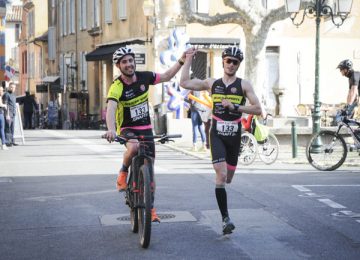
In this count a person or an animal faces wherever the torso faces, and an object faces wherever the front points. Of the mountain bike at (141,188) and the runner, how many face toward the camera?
2

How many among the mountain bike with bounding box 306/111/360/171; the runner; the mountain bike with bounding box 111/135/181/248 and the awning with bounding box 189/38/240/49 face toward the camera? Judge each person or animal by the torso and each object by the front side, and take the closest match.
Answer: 3

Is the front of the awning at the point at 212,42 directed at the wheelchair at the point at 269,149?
yes

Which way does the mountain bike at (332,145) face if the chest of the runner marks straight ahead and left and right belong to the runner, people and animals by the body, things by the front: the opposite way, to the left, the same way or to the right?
to the right

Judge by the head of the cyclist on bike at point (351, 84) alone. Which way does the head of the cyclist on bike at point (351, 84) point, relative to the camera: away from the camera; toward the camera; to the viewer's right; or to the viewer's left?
to the viewer's left

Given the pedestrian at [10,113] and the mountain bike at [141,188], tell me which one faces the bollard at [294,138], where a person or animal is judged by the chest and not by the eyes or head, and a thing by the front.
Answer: the pedestrian

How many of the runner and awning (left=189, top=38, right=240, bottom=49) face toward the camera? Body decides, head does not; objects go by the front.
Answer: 2

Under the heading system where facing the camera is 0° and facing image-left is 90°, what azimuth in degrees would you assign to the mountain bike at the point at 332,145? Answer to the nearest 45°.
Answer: approximately 90°
